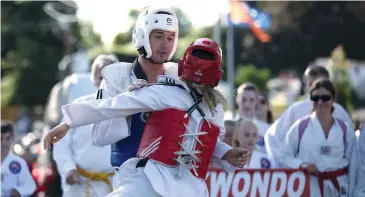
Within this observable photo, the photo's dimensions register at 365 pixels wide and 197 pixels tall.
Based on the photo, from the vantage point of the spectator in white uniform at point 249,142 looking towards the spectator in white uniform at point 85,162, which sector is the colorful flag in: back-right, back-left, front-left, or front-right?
back-right

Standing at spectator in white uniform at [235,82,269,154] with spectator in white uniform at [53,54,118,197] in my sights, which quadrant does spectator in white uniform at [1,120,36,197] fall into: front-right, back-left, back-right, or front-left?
front-right

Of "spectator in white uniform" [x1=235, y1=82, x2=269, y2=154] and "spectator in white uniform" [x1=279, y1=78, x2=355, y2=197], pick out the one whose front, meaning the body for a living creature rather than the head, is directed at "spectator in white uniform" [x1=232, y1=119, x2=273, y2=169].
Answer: "spectator in white uniform" [x1=235, y1=82, x2=269, y2=154]

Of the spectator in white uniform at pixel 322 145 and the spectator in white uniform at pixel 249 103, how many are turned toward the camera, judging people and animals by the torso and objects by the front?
2

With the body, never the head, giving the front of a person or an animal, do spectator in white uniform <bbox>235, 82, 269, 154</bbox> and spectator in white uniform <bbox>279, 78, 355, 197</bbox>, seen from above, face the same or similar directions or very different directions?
same or similar directions

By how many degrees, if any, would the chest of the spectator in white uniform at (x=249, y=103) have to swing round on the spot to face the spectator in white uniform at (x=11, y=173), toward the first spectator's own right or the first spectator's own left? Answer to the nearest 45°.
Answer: approximately 90° to the first spectator's own right

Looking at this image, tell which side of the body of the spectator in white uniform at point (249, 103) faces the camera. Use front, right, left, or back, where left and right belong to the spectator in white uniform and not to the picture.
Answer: front

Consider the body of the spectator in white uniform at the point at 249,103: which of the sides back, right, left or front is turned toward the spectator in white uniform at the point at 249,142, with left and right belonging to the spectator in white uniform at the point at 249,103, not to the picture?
front

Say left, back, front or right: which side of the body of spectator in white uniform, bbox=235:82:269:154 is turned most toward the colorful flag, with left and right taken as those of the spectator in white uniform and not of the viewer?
back

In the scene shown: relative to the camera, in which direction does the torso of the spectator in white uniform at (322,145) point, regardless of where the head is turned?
toward the camera
